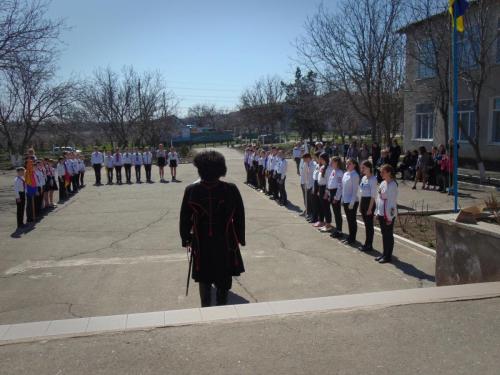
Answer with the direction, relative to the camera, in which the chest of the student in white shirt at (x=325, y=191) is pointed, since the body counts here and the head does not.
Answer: to the viewer's left

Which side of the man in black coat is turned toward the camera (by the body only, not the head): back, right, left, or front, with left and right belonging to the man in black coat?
back

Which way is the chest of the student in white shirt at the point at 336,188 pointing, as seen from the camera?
to the viewer's left

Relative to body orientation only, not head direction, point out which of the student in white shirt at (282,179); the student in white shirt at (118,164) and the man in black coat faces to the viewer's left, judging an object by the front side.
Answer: the student in white shirt at (282,179)

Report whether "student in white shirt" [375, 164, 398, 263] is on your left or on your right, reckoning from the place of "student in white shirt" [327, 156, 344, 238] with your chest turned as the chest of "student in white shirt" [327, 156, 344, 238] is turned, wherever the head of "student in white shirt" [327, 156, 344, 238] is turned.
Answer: on your left

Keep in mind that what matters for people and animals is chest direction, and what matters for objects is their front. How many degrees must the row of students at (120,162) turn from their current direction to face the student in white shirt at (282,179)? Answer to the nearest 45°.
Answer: approximately 45° to their left

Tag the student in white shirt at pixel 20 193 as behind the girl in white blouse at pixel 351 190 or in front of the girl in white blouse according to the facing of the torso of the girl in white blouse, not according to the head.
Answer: in front

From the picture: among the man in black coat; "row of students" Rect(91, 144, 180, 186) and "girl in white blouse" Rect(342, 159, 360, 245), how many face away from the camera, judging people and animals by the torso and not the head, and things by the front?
1

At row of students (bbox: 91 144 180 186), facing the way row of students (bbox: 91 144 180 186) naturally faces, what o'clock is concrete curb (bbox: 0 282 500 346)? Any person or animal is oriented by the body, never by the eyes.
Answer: The concrete curb is roughly at 12 o'clock from the row of students.

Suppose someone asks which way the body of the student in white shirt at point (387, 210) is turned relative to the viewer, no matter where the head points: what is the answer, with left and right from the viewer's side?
facing to the left of the viewer

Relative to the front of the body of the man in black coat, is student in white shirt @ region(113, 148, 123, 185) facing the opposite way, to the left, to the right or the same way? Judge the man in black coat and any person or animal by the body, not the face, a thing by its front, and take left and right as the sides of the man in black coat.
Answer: the opposite way

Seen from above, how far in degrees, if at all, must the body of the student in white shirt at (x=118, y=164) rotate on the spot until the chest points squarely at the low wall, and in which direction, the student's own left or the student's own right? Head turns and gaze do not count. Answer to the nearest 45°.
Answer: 0° — they already face it

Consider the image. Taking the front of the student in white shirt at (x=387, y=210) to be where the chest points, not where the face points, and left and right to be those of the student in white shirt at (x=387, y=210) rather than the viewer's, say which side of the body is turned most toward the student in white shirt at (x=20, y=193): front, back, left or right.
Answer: front

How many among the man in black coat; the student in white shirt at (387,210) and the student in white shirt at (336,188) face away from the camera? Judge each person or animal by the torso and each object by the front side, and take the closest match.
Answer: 1
